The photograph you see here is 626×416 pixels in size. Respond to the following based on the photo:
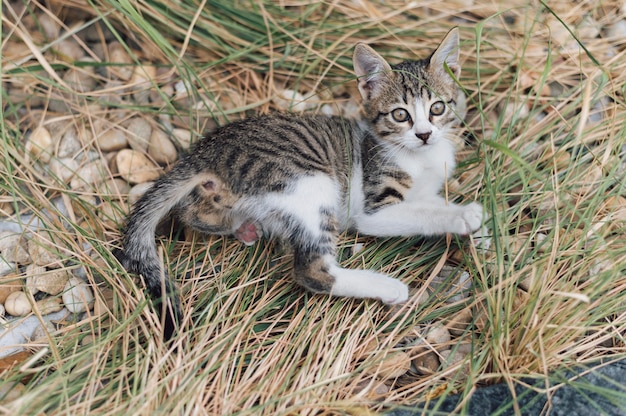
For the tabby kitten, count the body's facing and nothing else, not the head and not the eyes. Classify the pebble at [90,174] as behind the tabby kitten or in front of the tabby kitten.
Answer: behind

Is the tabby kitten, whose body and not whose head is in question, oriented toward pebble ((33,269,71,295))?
no

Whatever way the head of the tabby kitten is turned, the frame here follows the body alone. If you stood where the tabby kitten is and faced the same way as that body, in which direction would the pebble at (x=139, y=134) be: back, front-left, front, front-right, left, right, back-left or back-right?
back-left

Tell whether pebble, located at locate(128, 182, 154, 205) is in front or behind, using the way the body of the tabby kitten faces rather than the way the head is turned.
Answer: behind

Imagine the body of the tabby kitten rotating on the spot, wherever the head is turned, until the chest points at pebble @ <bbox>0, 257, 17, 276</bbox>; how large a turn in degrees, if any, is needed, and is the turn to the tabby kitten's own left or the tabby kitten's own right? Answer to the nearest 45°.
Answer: approximately 180°

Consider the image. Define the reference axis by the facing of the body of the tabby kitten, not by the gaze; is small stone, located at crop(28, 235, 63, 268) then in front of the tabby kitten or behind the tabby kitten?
behind

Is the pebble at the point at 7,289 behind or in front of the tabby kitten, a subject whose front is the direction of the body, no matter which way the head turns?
behind

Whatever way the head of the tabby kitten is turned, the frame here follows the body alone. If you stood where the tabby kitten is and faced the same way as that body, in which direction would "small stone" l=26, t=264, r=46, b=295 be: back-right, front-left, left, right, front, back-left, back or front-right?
back

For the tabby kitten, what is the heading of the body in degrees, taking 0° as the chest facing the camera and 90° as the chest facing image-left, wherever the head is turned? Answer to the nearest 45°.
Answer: approximately 270°

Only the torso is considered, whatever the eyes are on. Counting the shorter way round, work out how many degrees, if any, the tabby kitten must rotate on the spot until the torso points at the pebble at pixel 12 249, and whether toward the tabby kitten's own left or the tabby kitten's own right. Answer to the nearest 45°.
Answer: approximately 180°

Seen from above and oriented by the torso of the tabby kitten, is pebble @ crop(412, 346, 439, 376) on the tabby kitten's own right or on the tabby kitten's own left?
on the tabby kitten's own right

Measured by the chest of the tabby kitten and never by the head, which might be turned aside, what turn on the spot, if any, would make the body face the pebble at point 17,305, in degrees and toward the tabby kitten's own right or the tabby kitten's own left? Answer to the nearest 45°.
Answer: approximately 180°

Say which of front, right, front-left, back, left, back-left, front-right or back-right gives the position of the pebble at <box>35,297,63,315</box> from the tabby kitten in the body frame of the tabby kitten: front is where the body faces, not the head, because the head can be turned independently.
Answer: back

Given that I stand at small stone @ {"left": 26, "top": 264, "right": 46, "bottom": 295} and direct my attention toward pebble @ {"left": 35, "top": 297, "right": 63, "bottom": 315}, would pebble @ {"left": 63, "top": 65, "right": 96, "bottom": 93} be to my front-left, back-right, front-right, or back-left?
back-left

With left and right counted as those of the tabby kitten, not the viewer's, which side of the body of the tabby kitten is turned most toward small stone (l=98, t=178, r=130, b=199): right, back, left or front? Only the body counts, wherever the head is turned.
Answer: back
